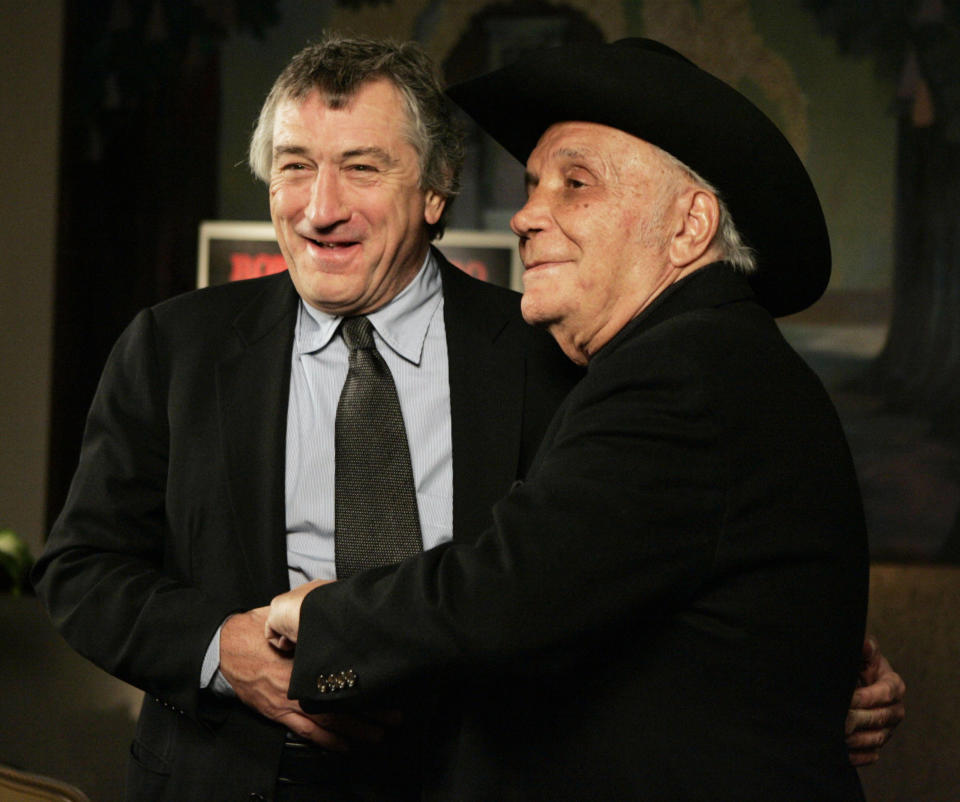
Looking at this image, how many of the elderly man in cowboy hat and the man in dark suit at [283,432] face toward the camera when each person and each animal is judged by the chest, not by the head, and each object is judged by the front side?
1

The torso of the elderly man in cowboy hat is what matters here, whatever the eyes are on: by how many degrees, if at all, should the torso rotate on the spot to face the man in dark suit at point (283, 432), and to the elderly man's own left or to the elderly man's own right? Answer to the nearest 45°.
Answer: approximately 45° to the elderly man's own right

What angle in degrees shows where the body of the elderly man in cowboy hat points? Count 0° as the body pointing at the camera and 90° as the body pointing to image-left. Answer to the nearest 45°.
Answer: approximately 90°

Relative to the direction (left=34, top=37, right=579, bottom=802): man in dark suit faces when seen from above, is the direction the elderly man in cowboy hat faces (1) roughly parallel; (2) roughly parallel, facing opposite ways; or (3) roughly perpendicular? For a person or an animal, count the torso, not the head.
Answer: roughly perpendicular

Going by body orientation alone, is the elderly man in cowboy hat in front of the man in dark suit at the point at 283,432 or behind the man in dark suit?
in front

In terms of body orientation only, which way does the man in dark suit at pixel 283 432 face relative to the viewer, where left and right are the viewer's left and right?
facing the viewer
